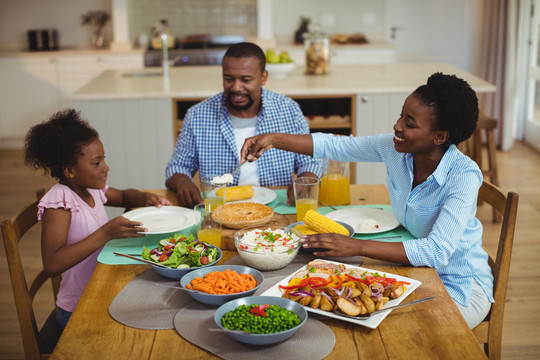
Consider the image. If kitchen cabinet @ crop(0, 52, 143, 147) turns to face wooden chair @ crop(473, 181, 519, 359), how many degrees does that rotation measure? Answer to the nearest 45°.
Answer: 0° — it already faces it

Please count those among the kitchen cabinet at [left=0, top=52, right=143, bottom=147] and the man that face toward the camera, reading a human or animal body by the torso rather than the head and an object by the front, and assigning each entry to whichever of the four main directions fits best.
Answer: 2

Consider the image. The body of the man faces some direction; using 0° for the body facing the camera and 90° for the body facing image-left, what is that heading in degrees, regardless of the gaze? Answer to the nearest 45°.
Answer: approximately 0°

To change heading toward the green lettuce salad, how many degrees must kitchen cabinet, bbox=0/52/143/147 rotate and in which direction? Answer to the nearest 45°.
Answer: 0° — it already faces it

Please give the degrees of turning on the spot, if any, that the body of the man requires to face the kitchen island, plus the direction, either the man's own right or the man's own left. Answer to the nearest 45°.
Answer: approximately 180°

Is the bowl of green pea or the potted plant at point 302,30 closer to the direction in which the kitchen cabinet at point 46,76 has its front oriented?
the bowl of green pea

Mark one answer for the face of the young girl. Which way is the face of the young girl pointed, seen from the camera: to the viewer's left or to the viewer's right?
to the viewer's right
